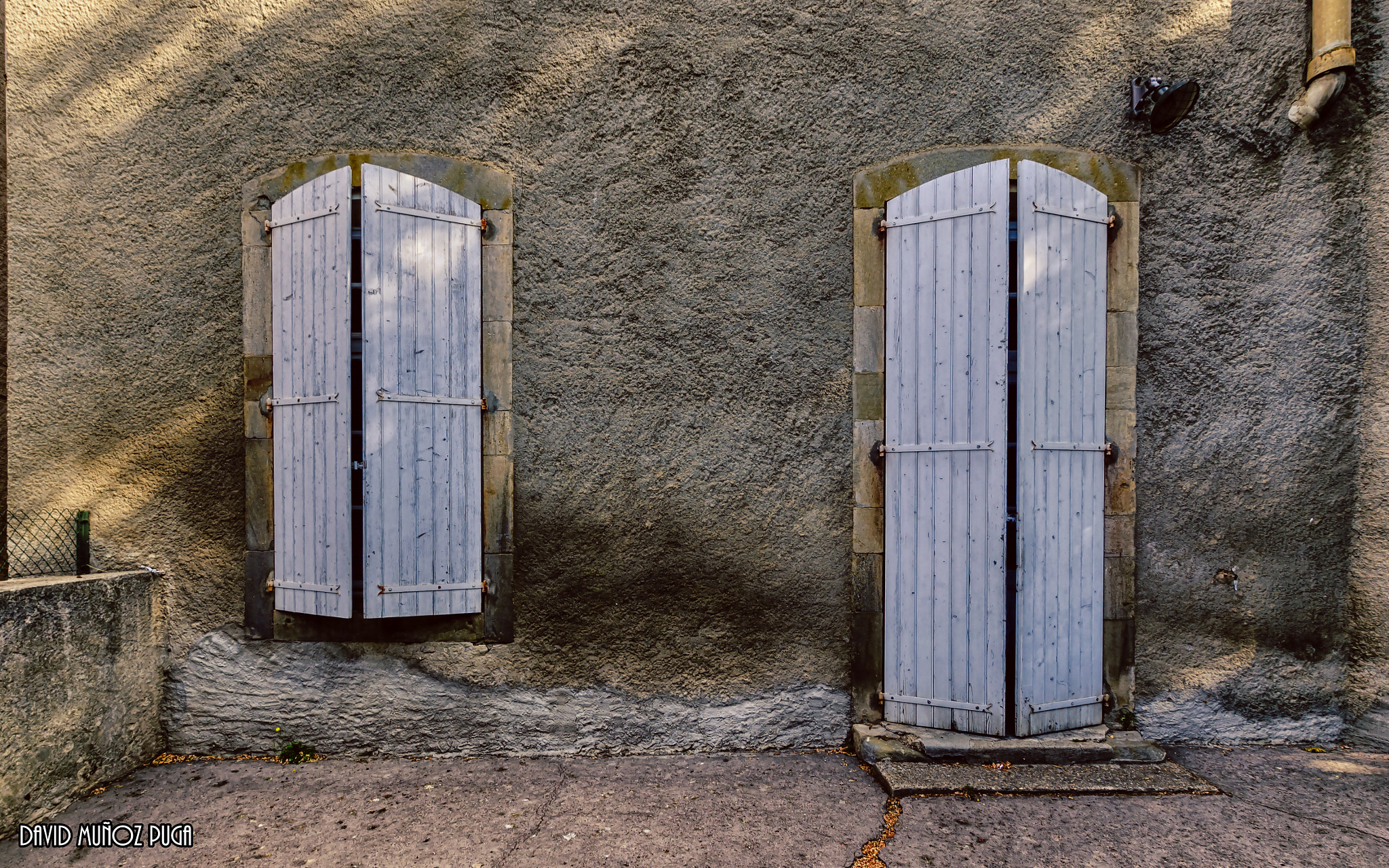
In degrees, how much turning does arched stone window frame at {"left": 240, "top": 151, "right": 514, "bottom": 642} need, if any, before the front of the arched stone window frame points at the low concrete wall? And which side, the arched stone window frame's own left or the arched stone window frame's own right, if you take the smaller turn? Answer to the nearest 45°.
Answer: approximately 90° to the arched stone window frame's own right

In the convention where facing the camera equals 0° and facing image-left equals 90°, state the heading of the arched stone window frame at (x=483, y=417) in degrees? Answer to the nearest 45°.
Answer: approximately 0°

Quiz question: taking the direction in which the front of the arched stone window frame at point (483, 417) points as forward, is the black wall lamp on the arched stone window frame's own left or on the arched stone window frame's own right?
on the arched stone window frame's own left

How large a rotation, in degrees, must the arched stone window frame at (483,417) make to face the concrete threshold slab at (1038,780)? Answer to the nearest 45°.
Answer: approximately 45° to its left

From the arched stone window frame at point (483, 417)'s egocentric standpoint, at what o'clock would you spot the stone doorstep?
The stone doorstep is roughly at 10 o'clock from the arched stone window frame.
